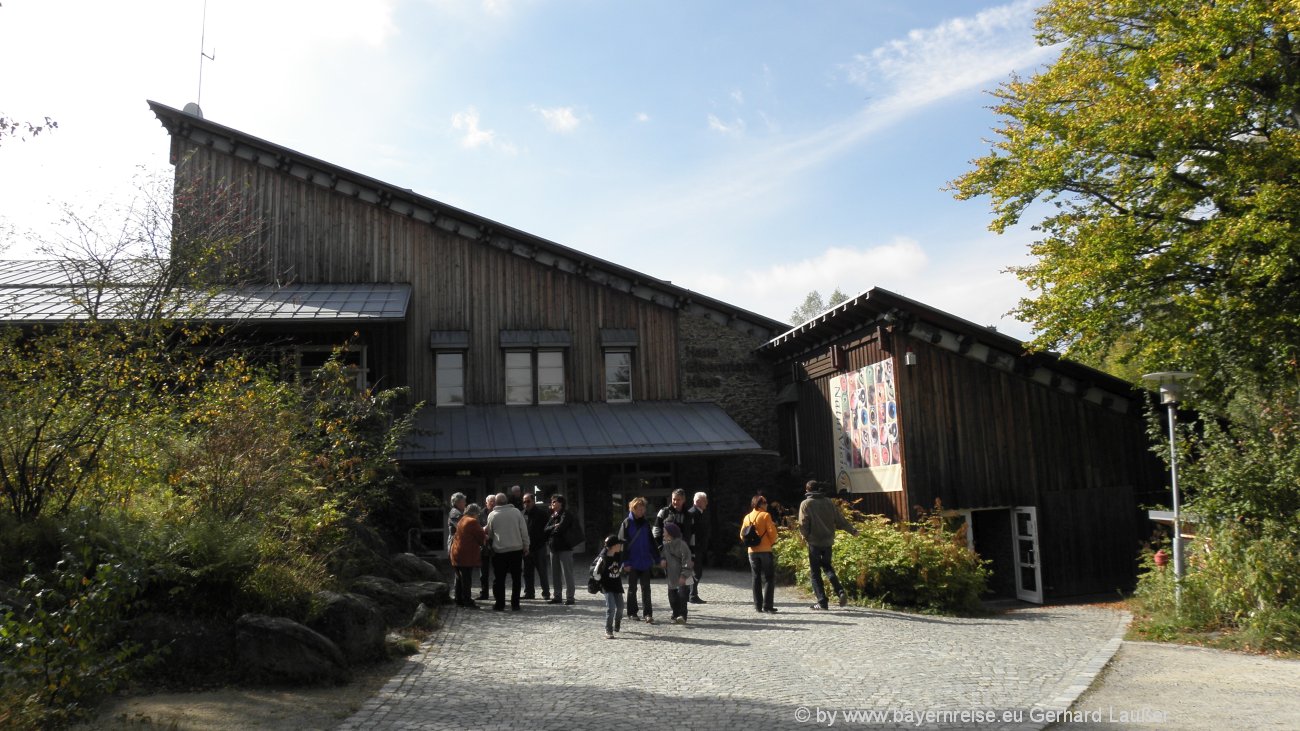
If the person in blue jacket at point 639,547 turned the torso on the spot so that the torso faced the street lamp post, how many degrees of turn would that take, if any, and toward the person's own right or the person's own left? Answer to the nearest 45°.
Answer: approximately 90° to the person's own left

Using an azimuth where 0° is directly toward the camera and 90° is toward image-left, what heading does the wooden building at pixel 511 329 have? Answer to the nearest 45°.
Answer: approximately 0°

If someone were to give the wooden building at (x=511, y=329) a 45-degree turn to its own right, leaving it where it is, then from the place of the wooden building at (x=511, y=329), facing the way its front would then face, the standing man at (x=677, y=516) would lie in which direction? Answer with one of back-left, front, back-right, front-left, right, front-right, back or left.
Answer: front-left

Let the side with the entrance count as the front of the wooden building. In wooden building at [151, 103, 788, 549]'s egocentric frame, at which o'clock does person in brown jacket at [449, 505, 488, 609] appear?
The person in brown jacket is roughly at 12 o'clock from the wooden building.

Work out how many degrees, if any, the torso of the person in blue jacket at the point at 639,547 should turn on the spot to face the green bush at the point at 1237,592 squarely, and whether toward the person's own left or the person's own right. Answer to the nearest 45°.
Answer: approximately 90° to the person's own left

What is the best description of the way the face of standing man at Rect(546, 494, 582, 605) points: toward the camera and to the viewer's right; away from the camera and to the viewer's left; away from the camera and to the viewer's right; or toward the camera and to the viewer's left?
toward the camera and to the viewer's left

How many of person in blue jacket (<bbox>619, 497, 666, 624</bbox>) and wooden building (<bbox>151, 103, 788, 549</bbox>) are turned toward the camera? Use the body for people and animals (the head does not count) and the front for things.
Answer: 2

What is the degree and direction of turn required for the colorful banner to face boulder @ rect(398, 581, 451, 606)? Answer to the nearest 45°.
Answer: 0° — it already faces it

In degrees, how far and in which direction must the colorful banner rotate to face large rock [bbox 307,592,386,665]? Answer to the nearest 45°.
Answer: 0° — it already faces it

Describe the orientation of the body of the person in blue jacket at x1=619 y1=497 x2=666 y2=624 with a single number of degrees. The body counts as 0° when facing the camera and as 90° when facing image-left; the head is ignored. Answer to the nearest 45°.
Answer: approximately 0°

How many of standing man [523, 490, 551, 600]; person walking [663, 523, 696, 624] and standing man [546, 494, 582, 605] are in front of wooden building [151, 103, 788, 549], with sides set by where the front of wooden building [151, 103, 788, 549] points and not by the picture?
3
